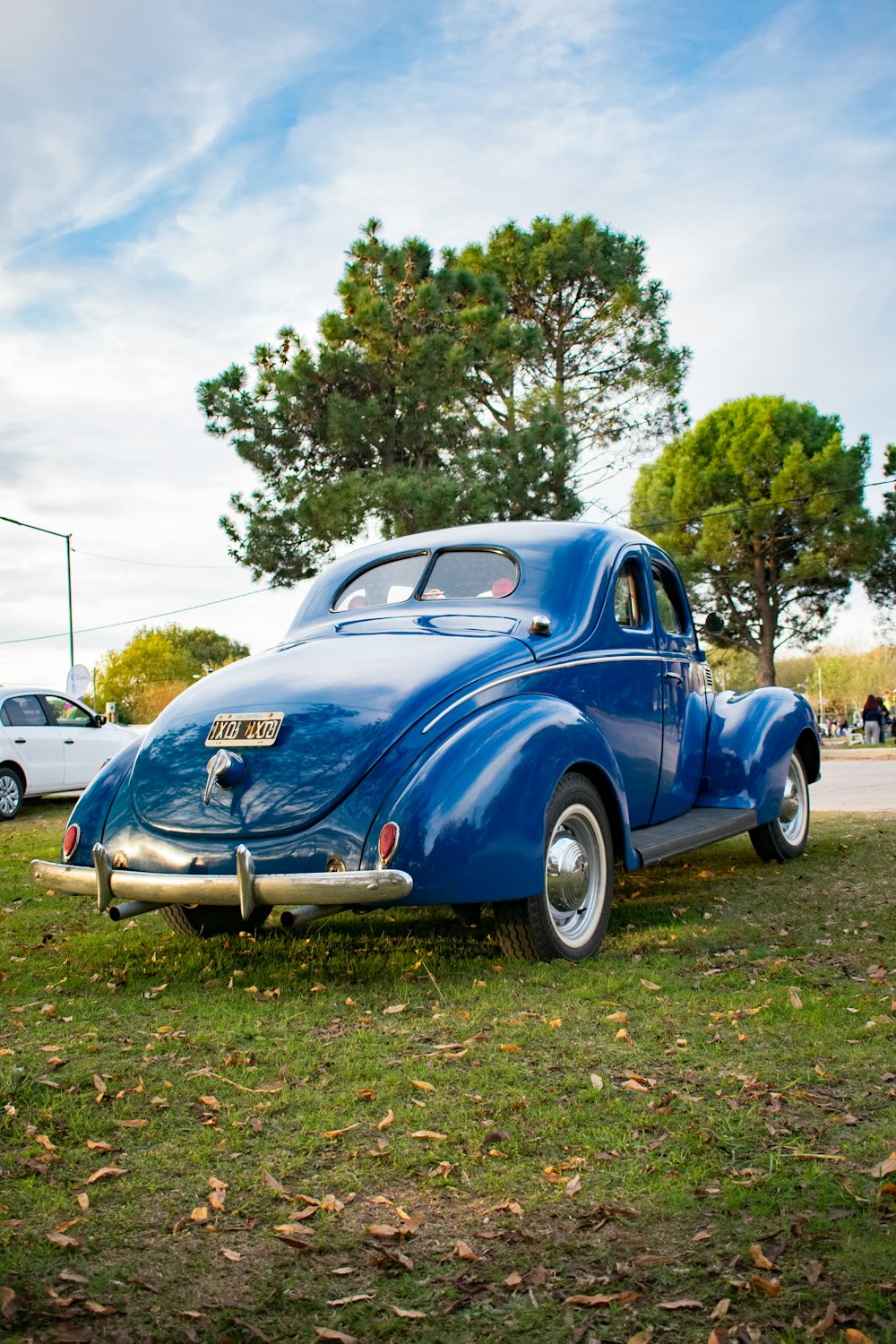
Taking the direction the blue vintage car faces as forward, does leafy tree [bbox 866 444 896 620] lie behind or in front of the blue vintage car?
in front

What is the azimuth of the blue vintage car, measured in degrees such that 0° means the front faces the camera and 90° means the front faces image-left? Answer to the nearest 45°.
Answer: approximately 225°

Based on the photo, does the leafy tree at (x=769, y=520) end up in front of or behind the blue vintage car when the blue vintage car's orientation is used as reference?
in front

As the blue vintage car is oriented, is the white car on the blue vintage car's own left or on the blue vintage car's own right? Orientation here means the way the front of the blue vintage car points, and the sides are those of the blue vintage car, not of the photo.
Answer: on the blue vintage car's own left

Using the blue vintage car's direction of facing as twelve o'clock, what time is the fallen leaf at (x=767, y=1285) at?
The fallen leaf is roughly at 4 o'clock from the blue vintage car.

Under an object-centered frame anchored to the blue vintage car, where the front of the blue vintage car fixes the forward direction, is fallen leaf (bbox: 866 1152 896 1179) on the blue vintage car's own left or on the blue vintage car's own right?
on the blue vintage car's own right

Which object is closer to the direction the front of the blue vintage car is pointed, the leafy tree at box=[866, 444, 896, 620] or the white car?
the leafy tree

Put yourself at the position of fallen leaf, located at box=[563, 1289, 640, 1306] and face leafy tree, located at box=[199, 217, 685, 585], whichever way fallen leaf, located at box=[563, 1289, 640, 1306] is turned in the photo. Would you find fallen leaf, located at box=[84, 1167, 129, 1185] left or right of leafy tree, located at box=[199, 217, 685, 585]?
left

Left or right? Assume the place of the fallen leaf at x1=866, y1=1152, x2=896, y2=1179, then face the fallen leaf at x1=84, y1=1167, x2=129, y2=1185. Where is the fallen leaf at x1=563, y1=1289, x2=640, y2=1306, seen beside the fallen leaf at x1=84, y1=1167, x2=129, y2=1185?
left

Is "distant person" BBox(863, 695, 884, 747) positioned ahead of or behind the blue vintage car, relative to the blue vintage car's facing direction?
ahead

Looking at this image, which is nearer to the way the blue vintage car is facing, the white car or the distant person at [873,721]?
the distant person

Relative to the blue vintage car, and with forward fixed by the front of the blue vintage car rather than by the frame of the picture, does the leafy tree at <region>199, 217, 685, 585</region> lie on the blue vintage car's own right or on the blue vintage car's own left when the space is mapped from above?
on the blue vintage car's own left

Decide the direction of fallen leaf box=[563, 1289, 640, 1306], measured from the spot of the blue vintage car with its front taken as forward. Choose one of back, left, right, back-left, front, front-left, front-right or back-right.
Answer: back-right
